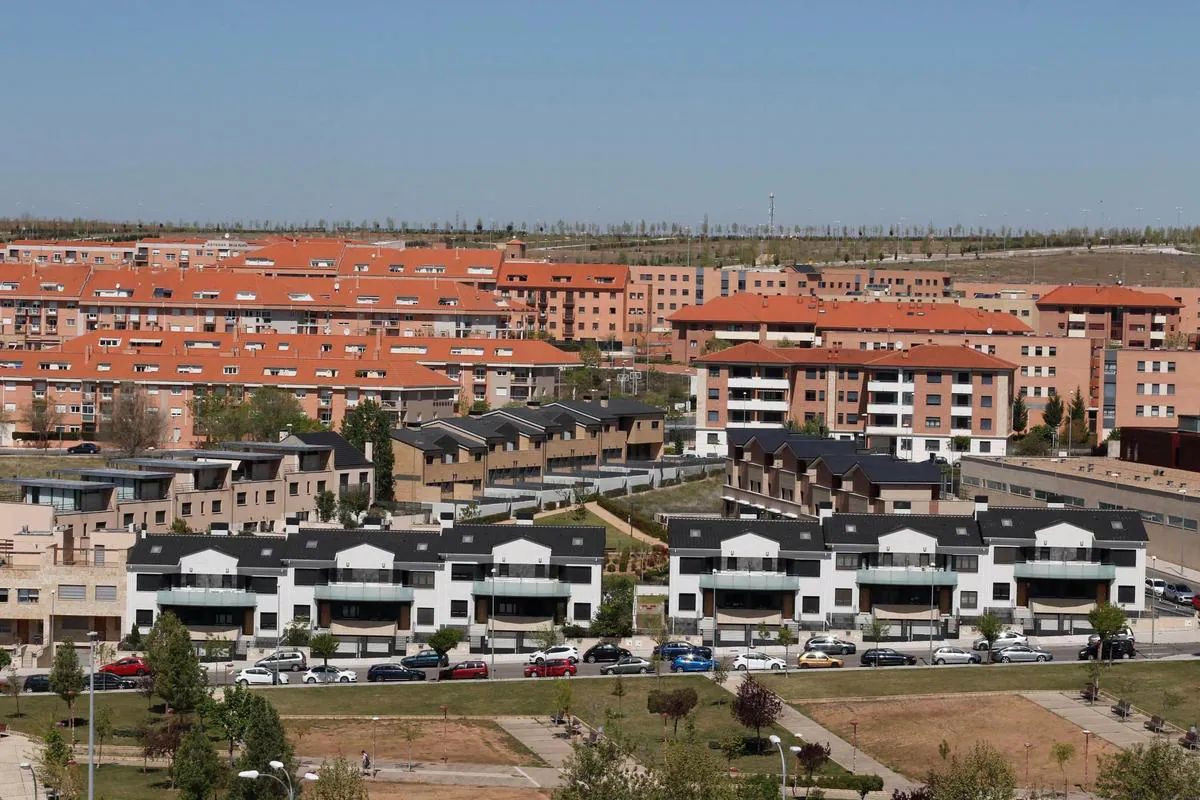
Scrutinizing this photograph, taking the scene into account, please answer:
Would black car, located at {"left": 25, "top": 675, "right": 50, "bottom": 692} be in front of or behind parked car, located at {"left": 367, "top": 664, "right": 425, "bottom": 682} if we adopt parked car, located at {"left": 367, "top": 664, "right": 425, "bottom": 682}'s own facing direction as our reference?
behind

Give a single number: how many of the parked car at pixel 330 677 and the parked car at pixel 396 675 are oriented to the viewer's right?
2

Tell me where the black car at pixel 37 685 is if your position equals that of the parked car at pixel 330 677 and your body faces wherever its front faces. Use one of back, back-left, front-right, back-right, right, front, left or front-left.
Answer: back

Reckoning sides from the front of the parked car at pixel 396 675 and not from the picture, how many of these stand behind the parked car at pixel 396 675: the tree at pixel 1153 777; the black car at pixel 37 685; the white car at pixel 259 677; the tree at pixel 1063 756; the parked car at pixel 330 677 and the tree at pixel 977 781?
3

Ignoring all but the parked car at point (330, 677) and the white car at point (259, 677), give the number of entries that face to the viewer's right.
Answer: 2

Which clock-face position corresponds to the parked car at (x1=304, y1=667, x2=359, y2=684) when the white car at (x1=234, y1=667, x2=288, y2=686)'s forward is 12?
The parked car is roughly at 12 o'clock from the white car.

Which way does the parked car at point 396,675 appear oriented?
to the viewer's right

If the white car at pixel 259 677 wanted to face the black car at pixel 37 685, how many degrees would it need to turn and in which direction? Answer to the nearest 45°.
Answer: approximately 180°

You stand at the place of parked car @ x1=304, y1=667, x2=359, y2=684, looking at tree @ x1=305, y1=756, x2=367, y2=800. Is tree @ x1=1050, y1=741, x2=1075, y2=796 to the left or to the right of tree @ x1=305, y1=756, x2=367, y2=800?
left

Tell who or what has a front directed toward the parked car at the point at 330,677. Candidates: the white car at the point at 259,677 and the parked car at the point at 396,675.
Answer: the white car

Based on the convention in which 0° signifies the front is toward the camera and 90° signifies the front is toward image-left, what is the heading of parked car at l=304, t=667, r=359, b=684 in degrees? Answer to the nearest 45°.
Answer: approximately 270°

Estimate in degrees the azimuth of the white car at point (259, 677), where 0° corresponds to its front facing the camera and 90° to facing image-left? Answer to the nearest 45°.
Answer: approximately 270°
